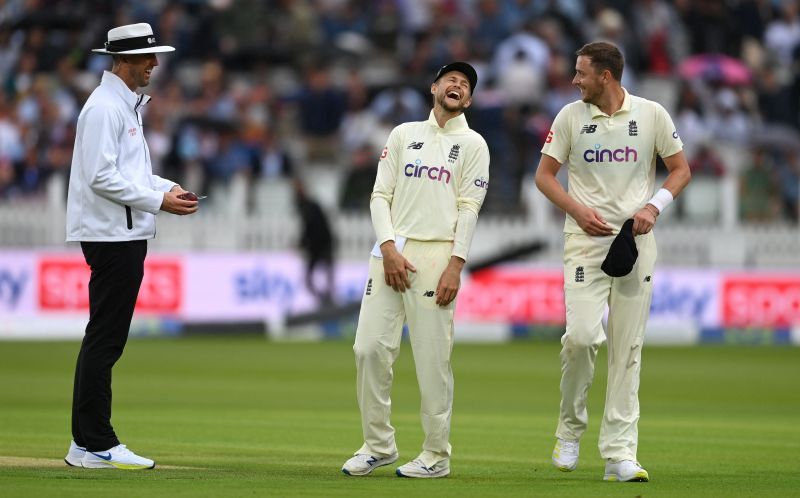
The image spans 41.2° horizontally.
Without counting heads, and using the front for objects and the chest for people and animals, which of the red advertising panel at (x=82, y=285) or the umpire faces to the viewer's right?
the umpire

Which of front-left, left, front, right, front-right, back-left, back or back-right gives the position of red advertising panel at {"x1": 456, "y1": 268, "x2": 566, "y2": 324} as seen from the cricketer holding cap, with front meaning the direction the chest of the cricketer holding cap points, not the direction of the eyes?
back

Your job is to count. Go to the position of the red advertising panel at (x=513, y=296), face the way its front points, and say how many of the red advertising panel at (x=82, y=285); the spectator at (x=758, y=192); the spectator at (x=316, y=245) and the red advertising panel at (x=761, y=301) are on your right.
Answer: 2

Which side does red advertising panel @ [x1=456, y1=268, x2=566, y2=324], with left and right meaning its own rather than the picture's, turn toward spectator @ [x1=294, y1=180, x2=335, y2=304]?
right

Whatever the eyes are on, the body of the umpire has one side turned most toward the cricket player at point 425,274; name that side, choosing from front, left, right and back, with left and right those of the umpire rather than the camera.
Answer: front

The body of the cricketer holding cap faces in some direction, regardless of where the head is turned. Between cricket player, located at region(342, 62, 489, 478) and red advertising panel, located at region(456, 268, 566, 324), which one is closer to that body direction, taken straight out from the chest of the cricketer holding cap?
the cricket player

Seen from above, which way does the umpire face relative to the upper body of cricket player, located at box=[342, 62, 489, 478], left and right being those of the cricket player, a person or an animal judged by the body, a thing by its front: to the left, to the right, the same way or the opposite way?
to the left

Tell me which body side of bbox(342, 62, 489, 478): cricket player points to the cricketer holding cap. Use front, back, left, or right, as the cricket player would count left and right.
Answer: left

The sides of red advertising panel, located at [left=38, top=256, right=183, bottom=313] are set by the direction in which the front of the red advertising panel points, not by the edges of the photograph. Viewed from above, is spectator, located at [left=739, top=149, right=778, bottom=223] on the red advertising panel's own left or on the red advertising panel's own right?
on the red advertising panel's own left

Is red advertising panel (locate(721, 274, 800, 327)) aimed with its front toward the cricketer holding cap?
yes

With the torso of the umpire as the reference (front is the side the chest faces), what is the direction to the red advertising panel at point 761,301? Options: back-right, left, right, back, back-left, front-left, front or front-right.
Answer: front-left

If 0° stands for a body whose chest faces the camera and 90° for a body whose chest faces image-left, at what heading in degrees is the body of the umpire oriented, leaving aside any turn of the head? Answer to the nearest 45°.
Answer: approximately 270°

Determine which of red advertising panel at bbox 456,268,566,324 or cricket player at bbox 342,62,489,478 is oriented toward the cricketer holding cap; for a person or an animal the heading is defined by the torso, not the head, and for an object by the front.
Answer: the red advertising panel

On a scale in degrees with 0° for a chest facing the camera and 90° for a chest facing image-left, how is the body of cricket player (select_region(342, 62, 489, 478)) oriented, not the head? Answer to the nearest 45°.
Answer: approximately 0°
